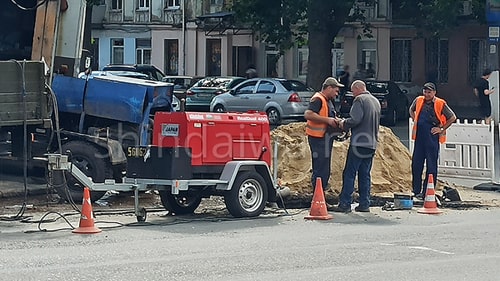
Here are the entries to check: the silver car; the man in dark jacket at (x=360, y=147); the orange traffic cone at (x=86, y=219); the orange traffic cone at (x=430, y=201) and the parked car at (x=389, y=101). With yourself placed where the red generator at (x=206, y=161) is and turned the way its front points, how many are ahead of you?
1

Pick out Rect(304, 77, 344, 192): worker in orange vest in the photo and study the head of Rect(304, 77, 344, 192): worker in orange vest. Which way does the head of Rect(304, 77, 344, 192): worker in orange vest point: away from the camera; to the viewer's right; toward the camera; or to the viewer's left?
to the viewer's right

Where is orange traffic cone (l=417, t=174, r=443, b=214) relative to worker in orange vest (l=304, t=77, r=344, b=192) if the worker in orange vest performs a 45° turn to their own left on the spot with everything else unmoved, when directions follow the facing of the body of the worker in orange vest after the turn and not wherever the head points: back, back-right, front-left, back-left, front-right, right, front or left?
front-right

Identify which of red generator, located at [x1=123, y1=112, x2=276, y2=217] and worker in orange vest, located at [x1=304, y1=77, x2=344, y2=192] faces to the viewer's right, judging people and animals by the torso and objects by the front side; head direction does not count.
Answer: the worker in orange vest

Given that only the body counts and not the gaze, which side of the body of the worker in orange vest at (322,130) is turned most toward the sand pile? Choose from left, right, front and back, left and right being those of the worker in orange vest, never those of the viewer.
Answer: left

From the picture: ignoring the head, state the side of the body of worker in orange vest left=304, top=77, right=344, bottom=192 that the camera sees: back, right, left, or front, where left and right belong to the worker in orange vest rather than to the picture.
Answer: right

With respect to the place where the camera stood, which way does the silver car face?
facing away from the viewer and to the left of the viewer

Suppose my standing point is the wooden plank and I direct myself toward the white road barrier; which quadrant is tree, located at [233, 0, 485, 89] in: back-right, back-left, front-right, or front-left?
front-left

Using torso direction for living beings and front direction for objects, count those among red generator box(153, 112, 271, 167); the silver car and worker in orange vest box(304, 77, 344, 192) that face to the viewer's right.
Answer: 1

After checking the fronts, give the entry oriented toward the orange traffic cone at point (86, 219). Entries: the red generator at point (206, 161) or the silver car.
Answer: the red generator

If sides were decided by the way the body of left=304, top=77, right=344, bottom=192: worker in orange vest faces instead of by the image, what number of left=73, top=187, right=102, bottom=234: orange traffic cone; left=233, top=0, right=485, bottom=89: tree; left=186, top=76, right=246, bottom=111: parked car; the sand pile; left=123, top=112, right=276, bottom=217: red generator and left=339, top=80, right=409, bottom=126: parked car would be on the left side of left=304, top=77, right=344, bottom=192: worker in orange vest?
4

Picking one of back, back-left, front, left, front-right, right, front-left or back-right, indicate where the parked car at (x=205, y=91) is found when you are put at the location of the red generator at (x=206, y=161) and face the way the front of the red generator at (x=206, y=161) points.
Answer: back-right

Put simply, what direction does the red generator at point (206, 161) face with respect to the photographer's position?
facing the viewer and to the left of the viewer

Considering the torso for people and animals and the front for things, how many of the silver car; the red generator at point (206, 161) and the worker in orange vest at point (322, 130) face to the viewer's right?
1
